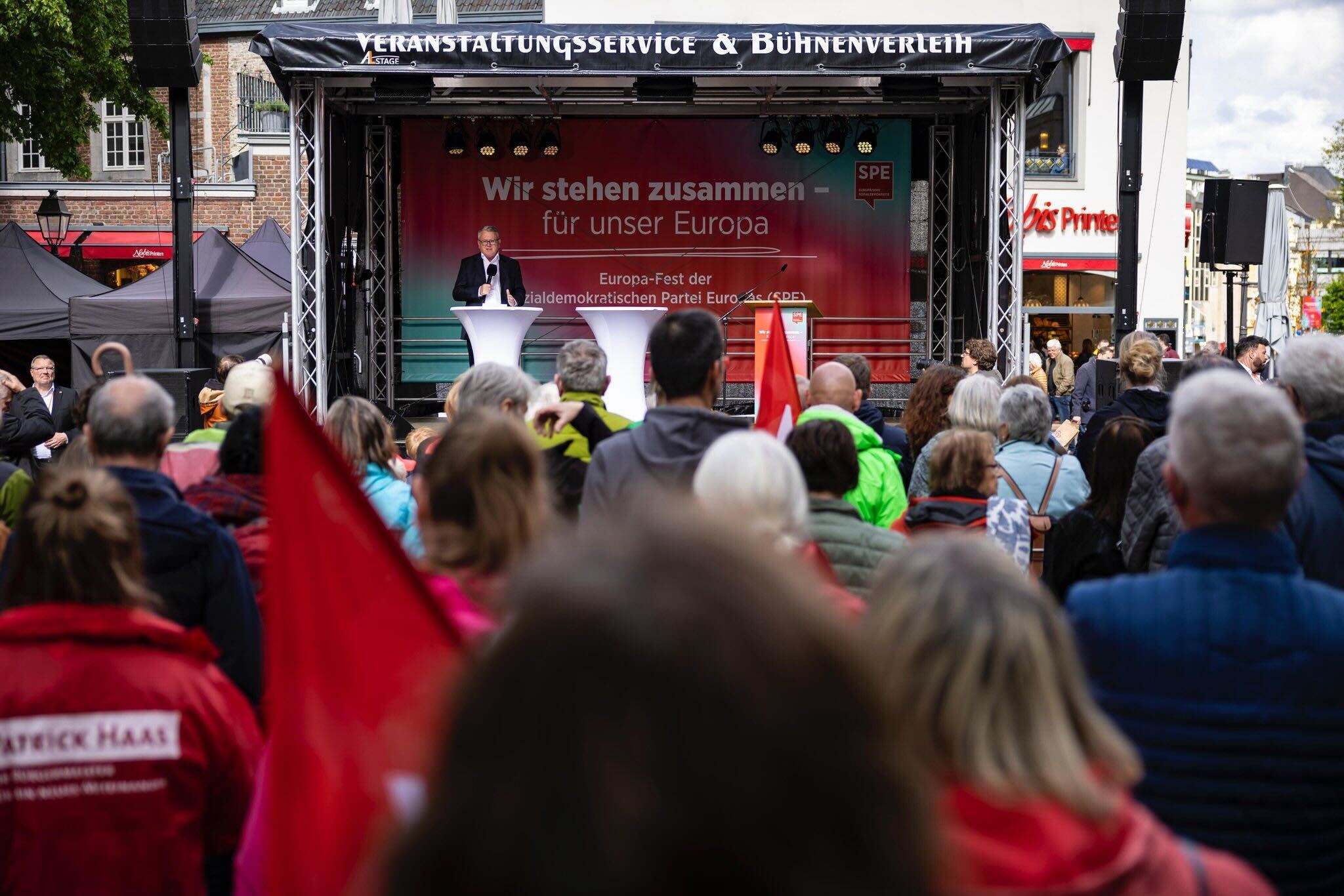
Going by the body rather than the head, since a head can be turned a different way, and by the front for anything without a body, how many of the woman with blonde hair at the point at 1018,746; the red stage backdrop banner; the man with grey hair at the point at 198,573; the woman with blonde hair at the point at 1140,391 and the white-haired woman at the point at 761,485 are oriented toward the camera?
1

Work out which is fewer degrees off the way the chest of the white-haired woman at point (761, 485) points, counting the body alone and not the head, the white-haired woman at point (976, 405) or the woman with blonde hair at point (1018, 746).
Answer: the white-haired woman

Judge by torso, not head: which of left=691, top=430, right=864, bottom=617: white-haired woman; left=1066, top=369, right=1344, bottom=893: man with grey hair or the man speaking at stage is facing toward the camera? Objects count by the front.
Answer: the man speaking at stage

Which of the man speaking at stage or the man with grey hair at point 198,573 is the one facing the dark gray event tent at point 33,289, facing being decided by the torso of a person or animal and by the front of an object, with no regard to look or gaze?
the man with grey hair

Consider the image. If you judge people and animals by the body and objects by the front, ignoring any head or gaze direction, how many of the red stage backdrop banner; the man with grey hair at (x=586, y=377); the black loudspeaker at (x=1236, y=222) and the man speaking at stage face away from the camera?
1

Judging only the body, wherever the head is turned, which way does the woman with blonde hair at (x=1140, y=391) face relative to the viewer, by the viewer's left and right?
facing away from the viewer

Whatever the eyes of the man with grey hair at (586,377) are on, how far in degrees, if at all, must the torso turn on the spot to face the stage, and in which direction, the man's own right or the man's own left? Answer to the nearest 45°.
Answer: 0° — they already face it

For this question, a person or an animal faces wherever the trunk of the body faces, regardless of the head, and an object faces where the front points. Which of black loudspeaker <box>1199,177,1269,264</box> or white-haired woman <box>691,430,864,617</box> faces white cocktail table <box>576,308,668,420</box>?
the white-haired woman

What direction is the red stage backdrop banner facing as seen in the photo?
toward the camera

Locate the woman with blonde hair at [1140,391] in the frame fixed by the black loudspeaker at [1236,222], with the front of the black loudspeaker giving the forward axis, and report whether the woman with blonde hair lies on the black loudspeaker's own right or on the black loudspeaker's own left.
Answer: on the black loudspeaker's own right

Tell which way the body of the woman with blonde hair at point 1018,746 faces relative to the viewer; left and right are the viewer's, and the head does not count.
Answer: facing away from the viewer and to the left of the viewer

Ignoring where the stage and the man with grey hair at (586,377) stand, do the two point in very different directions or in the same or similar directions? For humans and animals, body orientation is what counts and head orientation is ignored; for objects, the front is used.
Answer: very different directions

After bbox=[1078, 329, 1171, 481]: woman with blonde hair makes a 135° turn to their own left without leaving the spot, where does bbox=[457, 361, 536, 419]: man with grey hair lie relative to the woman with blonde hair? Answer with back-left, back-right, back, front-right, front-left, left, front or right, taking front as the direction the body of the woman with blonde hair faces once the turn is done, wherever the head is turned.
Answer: front

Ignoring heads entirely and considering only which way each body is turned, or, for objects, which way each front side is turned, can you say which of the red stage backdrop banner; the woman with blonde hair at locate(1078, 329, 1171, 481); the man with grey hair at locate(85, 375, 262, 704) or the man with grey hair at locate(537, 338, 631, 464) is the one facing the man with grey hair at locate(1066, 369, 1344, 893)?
the red stage backdrop banner

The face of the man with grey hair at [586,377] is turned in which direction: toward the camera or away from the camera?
away from the camera
